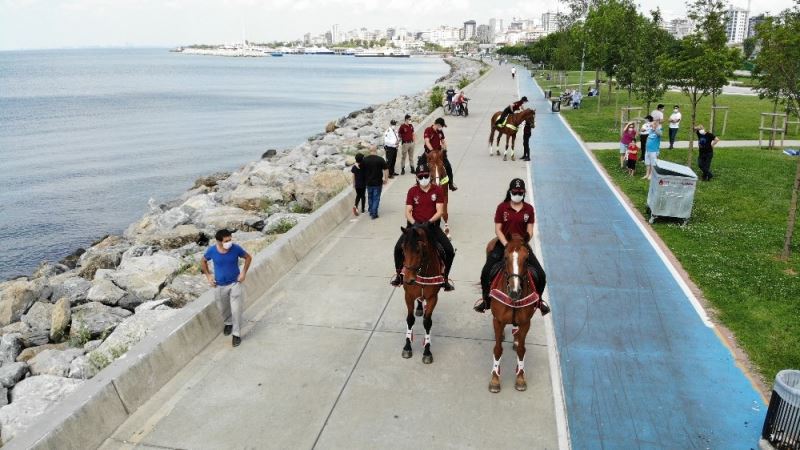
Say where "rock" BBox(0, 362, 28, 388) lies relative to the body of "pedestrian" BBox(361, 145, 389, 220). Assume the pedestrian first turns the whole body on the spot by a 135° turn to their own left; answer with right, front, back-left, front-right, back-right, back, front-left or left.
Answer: front

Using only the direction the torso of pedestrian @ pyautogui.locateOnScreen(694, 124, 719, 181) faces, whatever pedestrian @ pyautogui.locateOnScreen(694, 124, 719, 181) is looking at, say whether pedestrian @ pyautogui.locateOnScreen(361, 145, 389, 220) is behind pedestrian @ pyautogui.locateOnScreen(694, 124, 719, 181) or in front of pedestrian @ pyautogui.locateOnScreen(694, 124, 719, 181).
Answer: in front

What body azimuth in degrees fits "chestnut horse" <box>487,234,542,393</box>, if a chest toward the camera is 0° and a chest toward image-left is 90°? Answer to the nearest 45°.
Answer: approximately 0°

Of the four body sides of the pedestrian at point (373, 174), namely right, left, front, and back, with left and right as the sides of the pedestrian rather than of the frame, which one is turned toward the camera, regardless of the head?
back

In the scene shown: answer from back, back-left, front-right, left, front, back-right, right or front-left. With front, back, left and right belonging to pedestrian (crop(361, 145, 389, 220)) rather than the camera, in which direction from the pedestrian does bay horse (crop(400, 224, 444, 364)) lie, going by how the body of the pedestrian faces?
back

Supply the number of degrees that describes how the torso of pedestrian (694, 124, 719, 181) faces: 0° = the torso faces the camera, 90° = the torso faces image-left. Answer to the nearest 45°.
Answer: approximately 45°

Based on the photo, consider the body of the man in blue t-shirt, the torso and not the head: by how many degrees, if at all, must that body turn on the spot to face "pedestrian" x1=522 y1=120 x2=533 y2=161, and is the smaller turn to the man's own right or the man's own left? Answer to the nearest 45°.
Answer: approximately 135° to the man's own left

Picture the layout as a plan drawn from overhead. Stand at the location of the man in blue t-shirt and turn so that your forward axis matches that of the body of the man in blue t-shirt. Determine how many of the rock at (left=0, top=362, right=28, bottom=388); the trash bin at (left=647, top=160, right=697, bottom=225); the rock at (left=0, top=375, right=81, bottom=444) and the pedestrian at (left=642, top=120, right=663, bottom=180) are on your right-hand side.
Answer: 2
